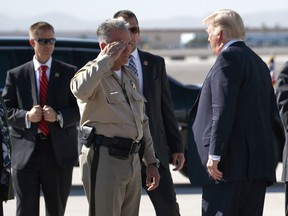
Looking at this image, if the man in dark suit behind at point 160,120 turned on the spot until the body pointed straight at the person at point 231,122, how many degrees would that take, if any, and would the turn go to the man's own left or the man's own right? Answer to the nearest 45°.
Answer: approximately 45° to the man's own left

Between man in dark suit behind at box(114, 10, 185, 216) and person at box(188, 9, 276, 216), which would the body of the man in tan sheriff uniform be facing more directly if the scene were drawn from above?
the person

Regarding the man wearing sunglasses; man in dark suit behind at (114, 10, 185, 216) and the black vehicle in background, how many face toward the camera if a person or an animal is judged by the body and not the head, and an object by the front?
2

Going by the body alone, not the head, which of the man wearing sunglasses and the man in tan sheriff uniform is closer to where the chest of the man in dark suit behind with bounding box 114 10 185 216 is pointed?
the man in tan sheriff uniform

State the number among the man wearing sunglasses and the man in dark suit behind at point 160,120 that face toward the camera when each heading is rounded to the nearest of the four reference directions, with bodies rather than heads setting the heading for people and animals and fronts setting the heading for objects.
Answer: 2
